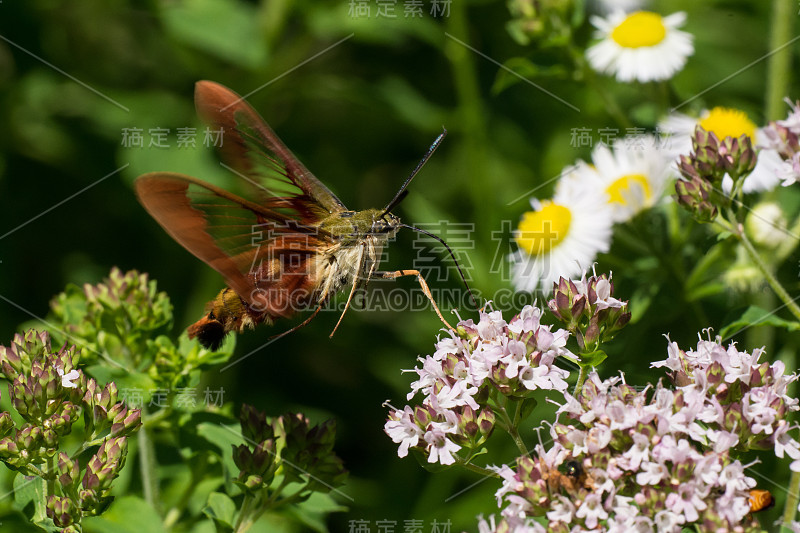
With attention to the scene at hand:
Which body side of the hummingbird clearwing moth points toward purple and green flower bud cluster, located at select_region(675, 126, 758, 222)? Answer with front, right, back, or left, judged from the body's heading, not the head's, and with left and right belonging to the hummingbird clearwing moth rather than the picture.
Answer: front

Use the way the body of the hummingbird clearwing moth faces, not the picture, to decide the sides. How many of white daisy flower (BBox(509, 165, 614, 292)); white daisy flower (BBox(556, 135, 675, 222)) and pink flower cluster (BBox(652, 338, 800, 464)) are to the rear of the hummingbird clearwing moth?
0

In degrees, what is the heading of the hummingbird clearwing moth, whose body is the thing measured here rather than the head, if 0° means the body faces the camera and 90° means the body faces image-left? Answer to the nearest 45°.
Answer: approximately 270°

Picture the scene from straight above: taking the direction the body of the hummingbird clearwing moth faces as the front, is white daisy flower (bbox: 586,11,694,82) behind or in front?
in front

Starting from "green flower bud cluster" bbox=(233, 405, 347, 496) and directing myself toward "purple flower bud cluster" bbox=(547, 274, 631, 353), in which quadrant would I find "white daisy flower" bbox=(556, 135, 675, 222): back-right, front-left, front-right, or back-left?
front-left

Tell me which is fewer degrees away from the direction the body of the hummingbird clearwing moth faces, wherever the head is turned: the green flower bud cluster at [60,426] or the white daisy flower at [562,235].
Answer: the white daisy flower

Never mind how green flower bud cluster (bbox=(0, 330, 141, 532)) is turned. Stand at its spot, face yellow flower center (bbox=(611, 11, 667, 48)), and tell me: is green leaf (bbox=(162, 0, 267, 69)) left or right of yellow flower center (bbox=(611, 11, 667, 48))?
left

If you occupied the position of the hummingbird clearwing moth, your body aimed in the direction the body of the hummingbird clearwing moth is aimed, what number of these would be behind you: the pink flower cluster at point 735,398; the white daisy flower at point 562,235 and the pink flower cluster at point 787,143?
0

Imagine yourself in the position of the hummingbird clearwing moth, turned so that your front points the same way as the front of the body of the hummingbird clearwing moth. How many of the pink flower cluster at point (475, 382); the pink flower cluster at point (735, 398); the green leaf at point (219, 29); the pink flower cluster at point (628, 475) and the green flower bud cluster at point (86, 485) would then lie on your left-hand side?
1

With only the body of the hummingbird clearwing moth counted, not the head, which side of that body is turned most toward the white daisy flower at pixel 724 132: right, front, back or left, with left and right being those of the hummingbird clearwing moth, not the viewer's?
front

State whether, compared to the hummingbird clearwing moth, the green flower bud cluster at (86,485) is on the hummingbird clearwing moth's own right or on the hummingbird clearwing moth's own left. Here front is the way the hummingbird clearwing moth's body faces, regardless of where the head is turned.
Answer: on the hummingbird clearwing moth's own right

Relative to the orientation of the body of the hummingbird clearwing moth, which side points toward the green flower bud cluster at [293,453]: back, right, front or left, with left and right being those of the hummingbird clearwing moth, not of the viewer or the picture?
right

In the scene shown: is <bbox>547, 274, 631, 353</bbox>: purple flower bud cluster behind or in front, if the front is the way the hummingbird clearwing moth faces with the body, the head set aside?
in front
